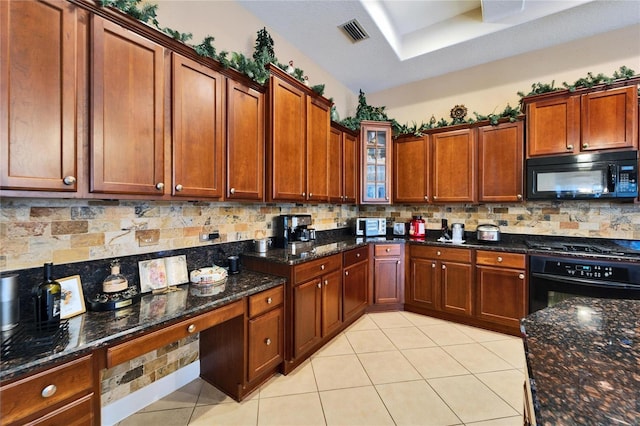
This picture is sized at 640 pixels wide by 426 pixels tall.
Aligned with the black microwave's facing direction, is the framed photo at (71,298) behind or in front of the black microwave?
in front

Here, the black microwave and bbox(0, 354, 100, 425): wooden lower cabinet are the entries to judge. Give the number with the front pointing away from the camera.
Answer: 0

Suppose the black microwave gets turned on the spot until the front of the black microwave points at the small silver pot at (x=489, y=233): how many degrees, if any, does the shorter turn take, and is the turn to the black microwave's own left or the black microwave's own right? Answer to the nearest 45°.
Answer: approximately 90° to the black microwave's own right

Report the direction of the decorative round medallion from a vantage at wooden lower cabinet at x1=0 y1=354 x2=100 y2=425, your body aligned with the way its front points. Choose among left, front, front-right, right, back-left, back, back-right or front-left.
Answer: front-left

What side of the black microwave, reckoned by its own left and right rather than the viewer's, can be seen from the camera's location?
front

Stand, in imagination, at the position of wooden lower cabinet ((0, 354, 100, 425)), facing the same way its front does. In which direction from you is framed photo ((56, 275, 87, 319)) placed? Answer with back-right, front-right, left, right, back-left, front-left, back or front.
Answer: back-left

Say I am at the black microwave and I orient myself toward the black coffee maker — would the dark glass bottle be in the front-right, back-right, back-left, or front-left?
front-left

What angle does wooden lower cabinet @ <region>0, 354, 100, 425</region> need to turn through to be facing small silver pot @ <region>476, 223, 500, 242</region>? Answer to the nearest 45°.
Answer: approximately 45° to its left

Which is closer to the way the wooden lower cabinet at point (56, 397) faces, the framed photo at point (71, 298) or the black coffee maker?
the black coffee maker

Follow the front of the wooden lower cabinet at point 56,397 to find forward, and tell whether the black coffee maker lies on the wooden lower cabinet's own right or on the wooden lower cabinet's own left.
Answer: on the wooden lower cabinet's own left

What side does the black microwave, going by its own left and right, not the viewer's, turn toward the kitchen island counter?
front

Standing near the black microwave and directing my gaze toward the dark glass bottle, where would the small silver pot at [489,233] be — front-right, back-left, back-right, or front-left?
front-right

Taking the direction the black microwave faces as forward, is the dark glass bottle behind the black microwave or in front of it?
in front

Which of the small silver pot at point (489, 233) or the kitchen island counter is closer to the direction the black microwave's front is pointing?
the kitchen island counter

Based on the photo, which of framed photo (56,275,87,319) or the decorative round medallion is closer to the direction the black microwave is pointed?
the framed photo
